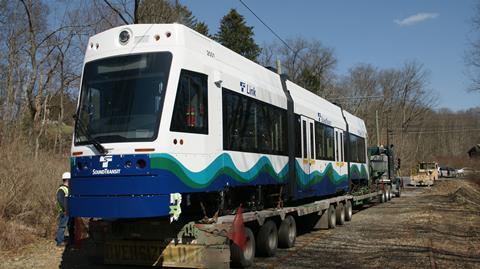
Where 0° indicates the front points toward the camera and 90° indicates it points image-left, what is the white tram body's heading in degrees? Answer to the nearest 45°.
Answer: approximately 45°

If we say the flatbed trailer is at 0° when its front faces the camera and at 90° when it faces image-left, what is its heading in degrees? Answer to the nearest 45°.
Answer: approximately 225°

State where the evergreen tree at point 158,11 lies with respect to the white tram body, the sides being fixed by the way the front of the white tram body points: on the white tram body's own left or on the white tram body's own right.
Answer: on the white tram body's own right

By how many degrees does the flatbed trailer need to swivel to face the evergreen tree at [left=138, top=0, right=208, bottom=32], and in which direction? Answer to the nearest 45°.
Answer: approximately 45° to its left
